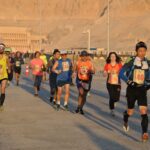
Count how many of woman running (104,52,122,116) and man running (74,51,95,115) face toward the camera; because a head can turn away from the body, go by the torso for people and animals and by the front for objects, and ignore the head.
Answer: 2

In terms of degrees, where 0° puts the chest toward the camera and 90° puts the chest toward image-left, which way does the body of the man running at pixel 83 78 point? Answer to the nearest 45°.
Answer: approximately 0°

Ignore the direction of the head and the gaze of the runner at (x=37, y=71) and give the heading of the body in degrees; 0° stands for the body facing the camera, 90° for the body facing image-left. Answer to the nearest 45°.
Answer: approximately 0°

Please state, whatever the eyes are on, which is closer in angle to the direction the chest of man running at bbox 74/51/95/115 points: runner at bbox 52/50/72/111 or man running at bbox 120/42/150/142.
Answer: the man running
